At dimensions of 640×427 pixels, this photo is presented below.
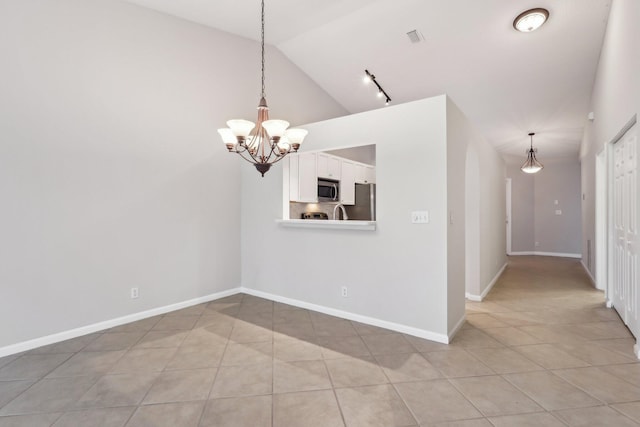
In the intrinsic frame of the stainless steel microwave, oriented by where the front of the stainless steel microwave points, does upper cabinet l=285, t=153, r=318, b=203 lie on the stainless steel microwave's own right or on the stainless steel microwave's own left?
on the stainless steel microwave's own right

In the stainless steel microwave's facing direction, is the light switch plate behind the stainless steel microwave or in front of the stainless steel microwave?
in front

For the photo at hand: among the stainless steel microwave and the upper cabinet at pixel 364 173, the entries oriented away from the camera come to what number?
0

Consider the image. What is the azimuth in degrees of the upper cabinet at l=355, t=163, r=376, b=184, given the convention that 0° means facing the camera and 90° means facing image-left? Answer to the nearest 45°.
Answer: approximately 315°

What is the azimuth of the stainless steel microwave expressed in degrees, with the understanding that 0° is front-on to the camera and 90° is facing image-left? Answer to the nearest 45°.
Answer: approximately 315°

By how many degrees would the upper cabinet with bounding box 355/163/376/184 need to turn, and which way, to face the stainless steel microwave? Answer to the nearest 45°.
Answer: approximately 90° to its right

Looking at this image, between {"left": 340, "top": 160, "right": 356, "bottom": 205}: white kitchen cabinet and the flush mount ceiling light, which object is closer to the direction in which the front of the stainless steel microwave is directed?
the flush mount ceiling light

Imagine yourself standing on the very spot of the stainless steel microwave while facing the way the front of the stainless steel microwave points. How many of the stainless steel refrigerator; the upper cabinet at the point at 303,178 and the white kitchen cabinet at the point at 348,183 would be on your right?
1
